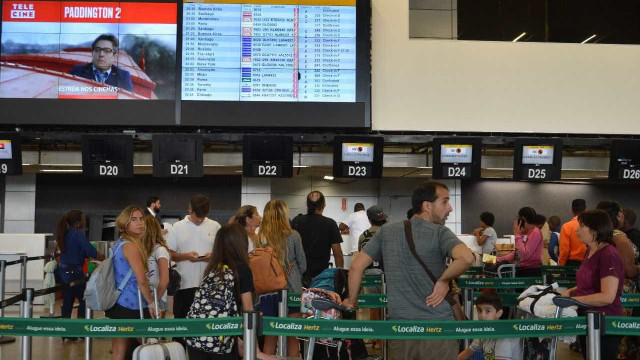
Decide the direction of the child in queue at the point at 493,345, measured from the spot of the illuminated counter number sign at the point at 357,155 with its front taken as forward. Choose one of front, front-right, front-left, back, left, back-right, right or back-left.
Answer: front

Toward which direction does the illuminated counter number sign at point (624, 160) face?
toward the camera

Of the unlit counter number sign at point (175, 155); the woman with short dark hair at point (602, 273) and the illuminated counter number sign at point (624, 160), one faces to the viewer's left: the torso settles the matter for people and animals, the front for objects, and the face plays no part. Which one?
the woman with short dark hair

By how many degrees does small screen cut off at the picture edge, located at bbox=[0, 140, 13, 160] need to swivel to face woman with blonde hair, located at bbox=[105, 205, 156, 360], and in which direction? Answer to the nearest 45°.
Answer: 0° — it already faces them

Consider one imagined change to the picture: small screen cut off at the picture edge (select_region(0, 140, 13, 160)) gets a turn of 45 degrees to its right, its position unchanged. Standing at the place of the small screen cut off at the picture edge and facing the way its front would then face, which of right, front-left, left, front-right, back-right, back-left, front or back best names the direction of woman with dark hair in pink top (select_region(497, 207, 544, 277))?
left

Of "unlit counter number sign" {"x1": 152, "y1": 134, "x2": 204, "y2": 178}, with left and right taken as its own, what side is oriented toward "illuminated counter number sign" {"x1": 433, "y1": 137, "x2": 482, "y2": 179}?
left

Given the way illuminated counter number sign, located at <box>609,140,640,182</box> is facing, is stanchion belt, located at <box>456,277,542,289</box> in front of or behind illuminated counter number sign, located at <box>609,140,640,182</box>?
in front

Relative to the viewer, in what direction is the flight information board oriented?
toward the camera

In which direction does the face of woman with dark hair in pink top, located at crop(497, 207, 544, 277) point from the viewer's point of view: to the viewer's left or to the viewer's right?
to the viewer's left

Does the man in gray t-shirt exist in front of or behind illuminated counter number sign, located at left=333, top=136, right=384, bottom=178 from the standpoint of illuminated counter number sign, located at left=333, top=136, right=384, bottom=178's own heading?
in front

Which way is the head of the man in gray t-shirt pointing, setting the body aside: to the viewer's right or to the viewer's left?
to the viewer's right

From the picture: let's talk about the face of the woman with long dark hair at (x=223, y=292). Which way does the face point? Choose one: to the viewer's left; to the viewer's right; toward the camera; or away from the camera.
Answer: away from the camera

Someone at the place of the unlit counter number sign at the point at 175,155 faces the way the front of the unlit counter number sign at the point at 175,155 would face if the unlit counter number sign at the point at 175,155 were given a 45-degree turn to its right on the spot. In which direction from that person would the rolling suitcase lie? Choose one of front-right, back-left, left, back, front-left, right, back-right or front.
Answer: front-left

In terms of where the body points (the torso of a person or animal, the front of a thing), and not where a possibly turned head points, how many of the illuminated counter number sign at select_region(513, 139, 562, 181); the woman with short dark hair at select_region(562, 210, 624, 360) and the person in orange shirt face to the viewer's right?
0

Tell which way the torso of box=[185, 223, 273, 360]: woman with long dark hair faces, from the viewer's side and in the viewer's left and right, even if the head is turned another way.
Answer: facing away from the viewer and to the right of the viewer
